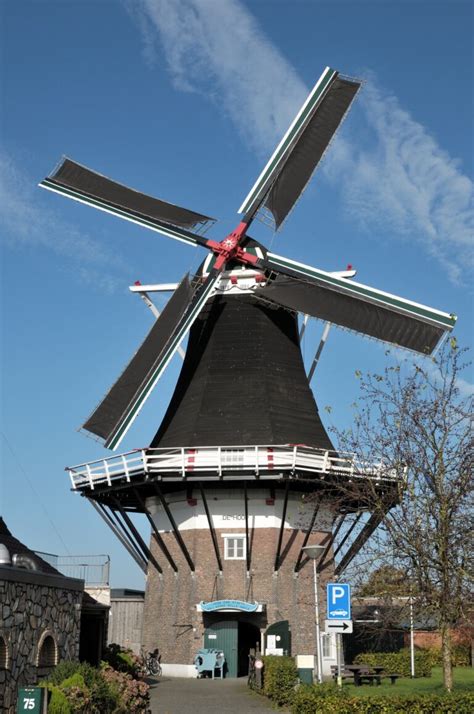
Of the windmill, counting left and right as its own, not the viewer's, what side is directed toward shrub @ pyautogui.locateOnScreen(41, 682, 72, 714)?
front

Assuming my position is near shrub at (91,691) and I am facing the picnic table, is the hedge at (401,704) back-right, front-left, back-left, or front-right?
front-right

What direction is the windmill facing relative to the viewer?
toward the camera

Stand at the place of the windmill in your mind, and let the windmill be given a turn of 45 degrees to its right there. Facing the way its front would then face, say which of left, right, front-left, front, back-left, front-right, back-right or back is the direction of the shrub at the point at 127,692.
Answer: front-left

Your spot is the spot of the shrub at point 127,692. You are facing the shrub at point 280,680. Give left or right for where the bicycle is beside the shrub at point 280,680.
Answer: left

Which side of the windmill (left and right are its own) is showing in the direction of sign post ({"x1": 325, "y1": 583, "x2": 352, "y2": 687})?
front

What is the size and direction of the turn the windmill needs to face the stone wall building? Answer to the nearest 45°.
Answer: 0° — it already faces it
